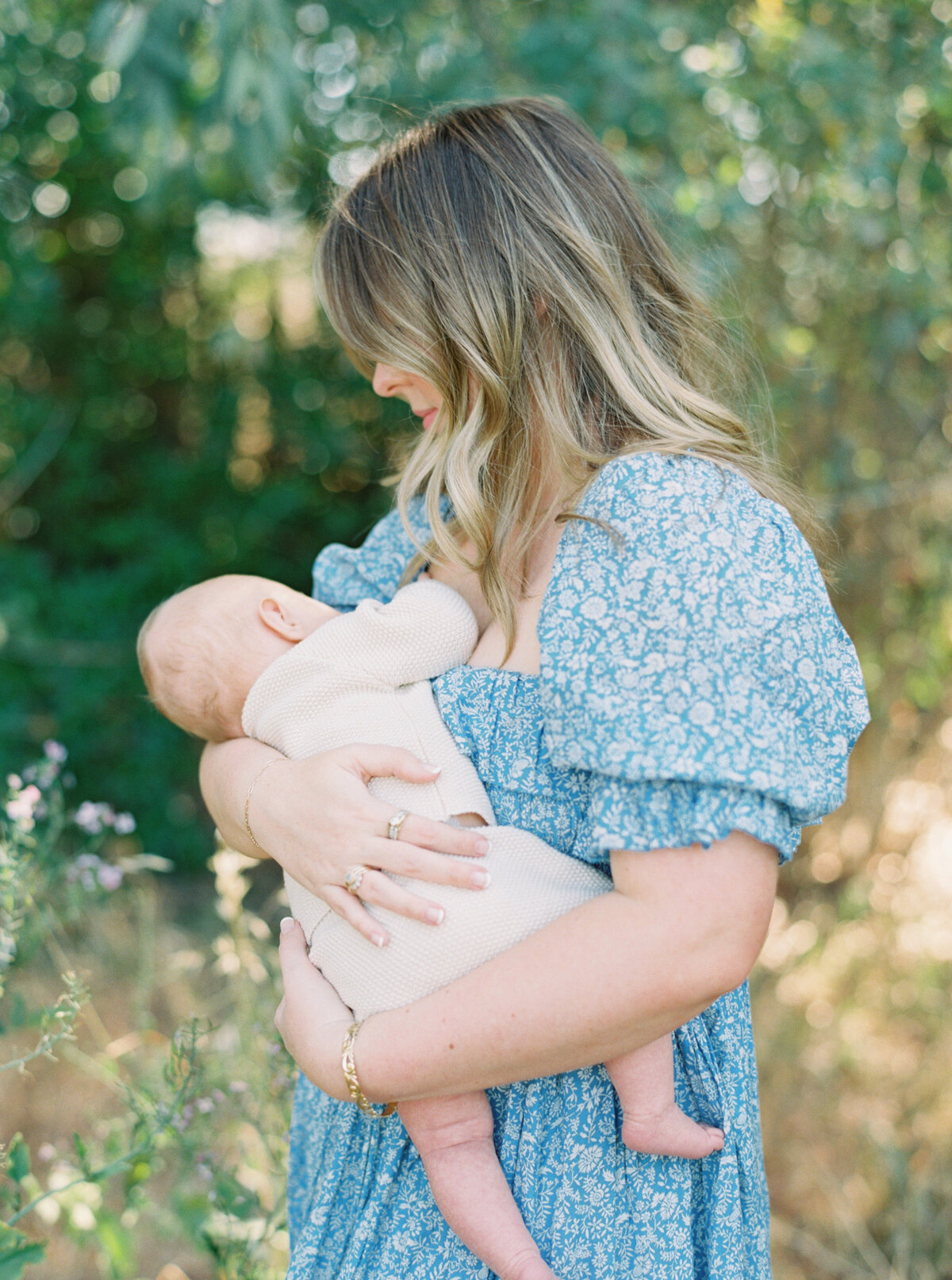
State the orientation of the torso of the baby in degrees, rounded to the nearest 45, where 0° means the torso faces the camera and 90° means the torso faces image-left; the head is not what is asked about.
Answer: approximately 225°

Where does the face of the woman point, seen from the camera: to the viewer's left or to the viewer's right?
to the viewer's left

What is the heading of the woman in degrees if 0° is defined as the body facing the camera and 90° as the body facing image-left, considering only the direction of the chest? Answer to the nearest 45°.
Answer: approximately 45°
